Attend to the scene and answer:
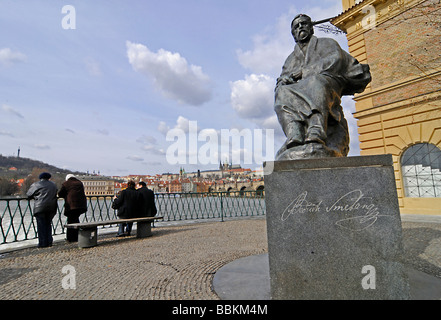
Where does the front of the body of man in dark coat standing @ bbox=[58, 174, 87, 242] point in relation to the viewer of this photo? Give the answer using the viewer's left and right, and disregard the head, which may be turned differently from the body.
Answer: facing away from the viewer and to the left of the viewer

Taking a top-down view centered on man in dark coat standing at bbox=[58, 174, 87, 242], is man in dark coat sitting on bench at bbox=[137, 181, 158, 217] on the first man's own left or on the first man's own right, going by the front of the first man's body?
on the first man's own right

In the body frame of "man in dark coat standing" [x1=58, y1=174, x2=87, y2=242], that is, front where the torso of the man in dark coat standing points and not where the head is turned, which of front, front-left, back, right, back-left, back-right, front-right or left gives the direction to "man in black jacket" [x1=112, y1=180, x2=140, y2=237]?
back-right

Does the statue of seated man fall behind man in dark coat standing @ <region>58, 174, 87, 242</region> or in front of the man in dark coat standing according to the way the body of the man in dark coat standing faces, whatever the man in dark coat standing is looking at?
behind

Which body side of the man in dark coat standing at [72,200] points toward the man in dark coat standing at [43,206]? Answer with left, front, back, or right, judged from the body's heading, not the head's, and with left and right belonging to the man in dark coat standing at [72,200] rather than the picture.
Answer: left
